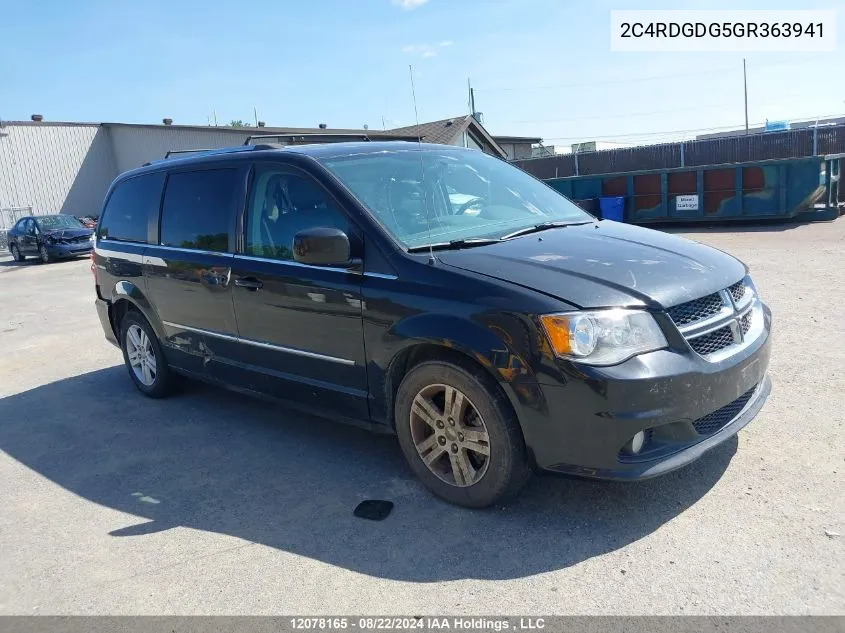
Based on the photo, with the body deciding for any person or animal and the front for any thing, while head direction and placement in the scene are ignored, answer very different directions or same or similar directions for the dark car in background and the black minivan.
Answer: same or similar directions

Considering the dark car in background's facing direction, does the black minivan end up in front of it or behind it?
in front

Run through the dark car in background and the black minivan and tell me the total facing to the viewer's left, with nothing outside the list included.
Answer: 0

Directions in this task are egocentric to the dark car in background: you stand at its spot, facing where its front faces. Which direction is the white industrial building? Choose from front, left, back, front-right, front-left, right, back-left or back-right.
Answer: back-left

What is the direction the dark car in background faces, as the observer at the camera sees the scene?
facing the viewer and to the right of the viewer

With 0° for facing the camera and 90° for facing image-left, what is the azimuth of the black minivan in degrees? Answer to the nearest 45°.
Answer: approximately 315°

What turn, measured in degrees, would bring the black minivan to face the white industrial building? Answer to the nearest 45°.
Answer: approximately 180°

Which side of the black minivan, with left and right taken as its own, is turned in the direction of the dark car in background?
back
